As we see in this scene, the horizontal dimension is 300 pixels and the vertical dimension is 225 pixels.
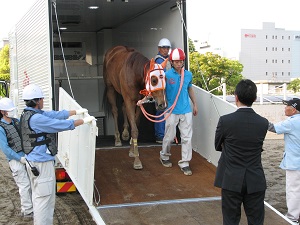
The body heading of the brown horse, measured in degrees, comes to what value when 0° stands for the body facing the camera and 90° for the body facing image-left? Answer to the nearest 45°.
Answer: approximately 315°

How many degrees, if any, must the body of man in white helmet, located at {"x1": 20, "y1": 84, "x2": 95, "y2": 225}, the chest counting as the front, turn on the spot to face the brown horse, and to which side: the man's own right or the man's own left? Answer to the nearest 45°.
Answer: approximately 45° to the man's own left

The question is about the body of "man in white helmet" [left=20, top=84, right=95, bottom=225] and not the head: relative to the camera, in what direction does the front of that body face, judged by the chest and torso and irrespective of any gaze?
to the viewer's right

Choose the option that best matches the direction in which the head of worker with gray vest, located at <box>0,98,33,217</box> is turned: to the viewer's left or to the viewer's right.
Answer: to the viewer's right

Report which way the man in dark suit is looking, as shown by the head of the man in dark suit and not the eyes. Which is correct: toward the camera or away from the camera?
away from the camera

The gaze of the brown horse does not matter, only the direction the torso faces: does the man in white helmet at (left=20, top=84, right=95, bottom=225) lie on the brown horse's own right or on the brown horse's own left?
on the brown horse's own right
